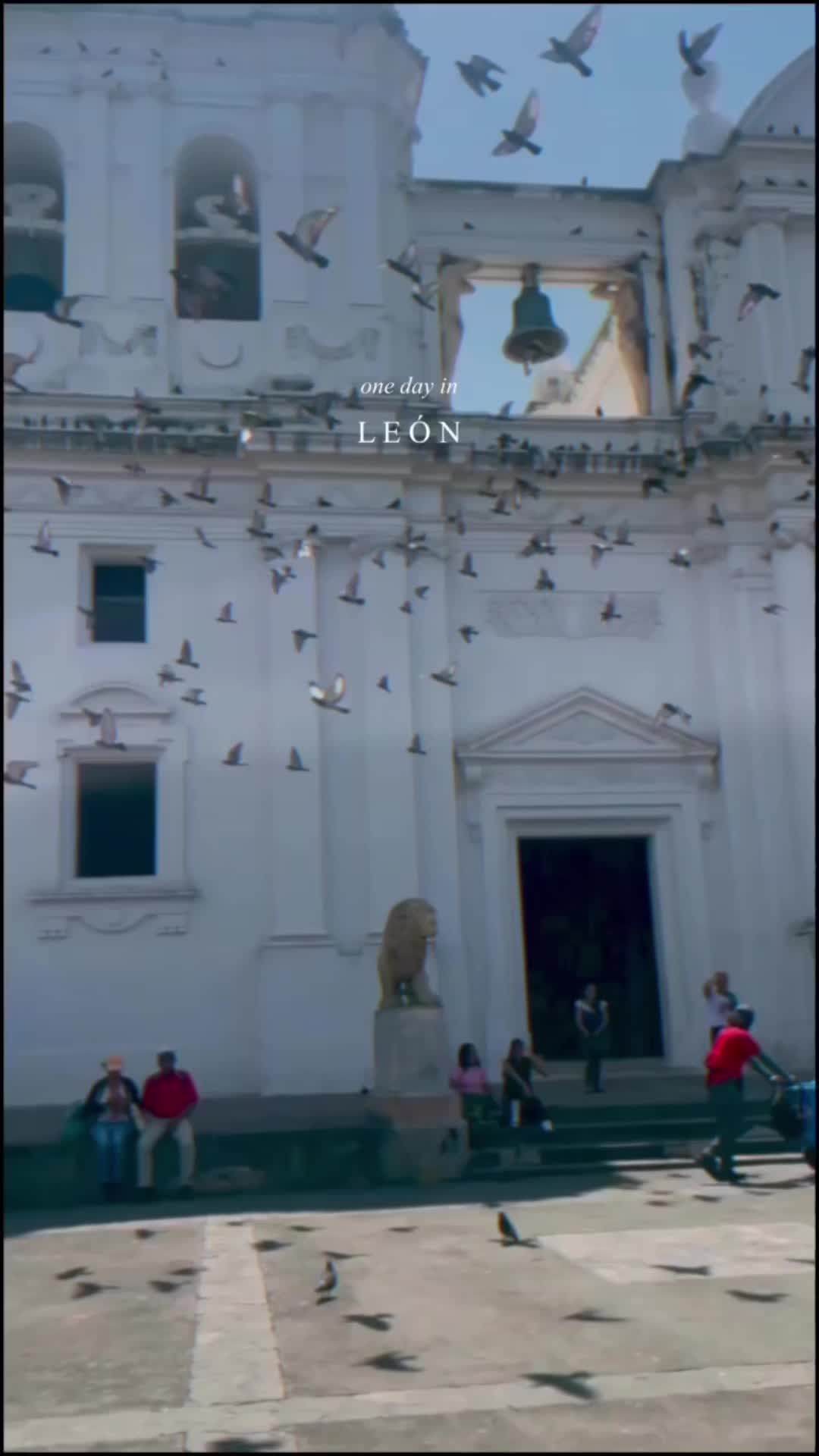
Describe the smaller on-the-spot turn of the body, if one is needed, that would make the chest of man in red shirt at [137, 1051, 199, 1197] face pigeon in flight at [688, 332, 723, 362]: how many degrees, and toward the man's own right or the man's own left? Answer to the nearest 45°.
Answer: approximately 135° to the man's own left

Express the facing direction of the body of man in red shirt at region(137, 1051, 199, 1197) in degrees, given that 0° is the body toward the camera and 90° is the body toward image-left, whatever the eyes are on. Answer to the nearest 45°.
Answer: approximately 0°

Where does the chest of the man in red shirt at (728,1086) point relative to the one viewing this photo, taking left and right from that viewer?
facing to the right of the viewer

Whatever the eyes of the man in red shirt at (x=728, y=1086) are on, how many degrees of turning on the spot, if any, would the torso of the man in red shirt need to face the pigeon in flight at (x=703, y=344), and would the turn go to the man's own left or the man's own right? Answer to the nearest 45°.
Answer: approximately 90° to the man's own left
